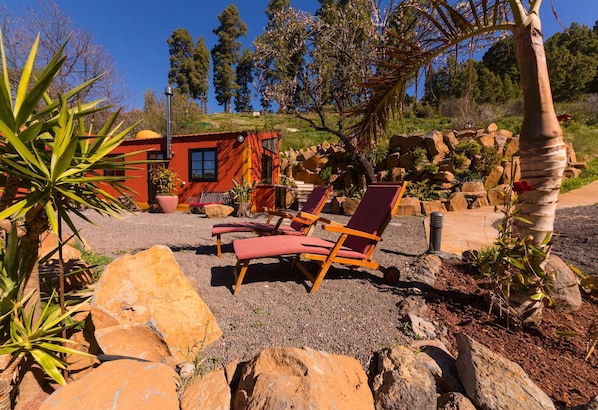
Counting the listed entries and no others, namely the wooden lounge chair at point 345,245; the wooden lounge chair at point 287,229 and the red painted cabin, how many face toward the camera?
1

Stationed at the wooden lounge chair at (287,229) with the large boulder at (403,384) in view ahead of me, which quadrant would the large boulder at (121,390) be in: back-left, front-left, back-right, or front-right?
front-right

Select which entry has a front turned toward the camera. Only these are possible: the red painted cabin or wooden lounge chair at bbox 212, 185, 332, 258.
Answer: the red painted cabin

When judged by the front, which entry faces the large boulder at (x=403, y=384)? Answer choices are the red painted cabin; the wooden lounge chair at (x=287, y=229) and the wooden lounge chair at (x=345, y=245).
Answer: the red painted cabin

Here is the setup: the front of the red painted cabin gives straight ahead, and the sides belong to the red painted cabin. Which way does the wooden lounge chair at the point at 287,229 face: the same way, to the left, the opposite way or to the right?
to the right

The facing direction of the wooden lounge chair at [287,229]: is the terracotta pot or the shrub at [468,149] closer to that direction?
the terracotta pot

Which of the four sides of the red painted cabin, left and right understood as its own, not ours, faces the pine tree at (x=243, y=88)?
back

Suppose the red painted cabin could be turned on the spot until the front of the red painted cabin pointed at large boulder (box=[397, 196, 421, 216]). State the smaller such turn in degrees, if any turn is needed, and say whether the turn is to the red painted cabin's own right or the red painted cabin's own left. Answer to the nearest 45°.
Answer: approximately 45° to the red painted cabin's own left

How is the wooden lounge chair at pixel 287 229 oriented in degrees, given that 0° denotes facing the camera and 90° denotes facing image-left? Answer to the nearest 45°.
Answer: approximately 90°

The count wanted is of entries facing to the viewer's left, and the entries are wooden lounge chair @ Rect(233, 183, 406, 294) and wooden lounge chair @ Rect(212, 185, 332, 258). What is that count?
2

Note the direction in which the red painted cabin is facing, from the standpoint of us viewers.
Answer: facing the viewer

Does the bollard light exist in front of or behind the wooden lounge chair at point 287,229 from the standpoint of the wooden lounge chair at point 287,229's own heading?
behind

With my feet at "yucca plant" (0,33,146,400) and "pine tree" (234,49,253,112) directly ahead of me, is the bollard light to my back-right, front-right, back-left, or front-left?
front-right

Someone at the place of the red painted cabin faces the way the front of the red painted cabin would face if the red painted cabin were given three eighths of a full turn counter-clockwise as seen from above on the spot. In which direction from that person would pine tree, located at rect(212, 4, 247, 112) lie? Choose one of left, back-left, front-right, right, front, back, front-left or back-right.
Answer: front-left

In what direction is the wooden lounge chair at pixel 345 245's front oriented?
to the viewer's left

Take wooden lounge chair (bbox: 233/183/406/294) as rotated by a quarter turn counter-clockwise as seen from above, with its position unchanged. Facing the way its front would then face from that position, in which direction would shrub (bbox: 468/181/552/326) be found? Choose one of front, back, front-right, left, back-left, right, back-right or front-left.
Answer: front-left

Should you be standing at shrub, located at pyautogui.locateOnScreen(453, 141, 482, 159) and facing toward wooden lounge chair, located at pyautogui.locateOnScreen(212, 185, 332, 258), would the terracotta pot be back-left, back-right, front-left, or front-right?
front-right

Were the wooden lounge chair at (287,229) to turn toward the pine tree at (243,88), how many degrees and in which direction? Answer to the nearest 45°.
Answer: approximately 90° to its right
